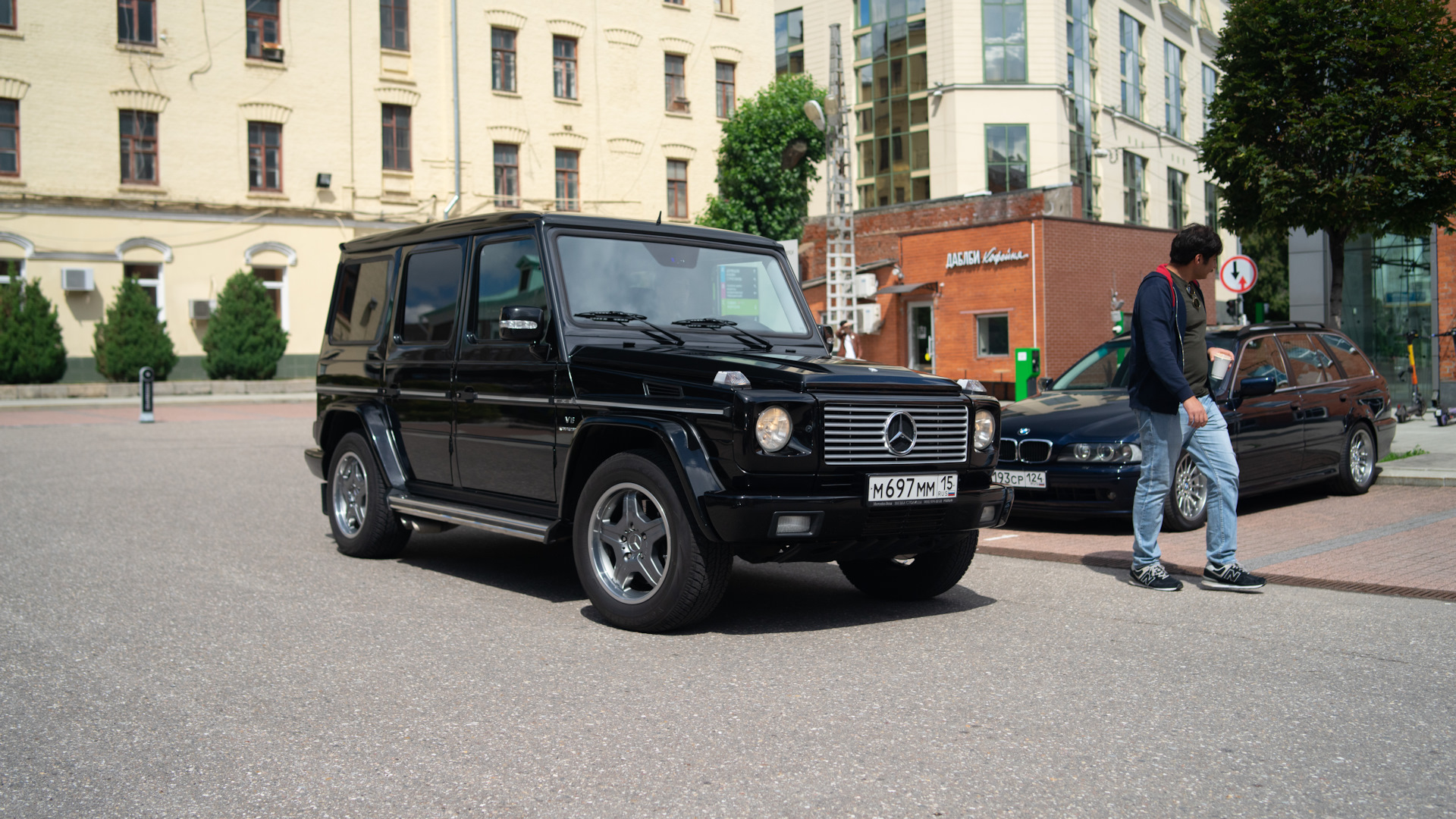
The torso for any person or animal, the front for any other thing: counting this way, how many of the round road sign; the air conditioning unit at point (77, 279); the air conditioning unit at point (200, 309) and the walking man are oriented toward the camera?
3

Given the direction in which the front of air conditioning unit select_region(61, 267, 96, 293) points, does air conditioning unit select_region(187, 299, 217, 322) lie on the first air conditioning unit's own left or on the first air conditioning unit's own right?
on the first air conditioning unit's own left

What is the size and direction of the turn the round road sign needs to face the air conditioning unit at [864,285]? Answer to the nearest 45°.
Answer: approximately 135° to its right

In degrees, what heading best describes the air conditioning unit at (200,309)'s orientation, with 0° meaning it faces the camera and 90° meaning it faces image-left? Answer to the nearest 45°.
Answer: approximately 0°
